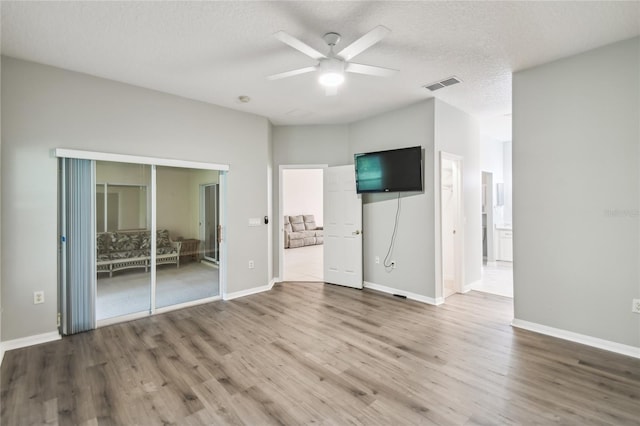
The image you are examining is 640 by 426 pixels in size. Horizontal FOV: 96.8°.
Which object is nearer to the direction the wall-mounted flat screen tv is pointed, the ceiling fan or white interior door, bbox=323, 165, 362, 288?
the ceiling fan

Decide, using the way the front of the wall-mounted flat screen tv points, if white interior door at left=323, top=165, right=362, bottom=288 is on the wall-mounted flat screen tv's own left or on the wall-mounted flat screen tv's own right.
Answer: on the wall-mounted flat screen tv's own right

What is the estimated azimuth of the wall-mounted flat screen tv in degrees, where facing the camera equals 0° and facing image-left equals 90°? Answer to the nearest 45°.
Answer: approximately 45°

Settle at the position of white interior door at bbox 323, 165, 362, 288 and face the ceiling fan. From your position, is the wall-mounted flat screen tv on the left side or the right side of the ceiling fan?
left

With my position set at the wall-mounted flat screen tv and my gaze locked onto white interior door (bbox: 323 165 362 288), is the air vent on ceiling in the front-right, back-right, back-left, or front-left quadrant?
back-left

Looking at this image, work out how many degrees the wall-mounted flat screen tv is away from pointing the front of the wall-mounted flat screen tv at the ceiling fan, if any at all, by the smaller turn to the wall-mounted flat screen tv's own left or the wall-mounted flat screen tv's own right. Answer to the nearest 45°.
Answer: approximately 45° to the wall-mounted flat screen tv's own left

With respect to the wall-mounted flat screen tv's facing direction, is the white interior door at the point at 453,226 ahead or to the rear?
to the rear
